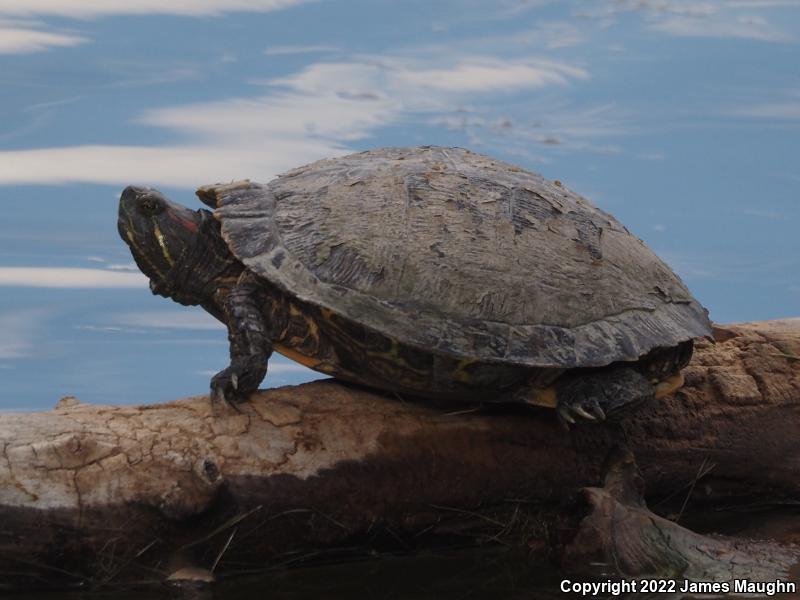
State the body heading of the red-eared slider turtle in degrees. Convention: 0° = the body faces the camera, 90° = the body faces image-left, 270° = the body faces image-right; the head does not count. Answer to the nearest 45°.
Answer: approximately 90°
